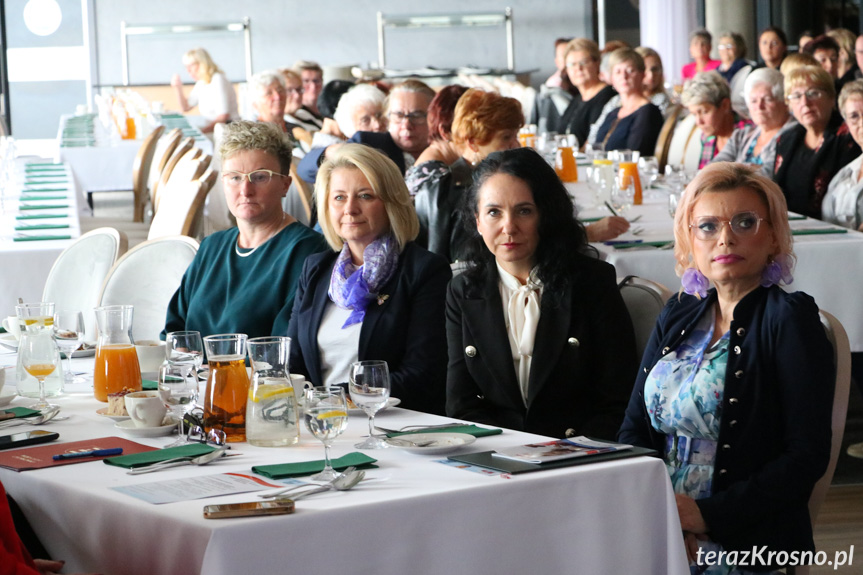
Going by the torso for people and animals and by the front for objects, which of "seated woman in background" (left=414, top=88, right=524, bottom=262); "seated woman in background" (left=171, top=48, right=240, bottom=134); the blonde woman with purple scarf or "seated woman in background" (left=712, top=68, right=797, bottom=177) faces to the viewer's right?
"seated woman in background" (left=414, top=88, right=524, bottom=262)

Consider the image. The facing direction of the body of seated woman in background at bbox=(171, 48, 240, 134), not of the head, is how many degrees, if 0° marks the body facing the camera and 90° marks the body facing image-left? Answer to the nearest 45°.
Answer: approximately 45°

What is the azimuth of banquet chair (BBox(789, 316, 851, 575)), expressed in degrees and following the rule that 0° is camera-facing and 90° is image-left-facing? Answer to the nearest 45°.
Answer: approximately 90°

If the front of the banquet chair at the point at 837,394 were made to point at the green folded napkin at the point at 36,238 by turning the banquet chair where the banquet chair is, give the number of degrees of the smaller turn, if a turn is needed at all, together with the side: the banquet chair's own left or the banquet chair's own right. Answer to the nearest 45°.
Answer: approximately 45° to the banquet chair's own right

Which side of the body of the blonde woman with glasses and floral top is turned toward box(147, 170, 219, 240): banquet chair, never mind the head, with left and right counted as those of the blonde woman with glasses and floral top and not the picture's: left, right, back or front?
right

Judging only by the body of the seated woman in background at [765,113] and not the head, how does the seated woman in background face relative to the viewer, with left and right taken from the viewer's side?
facing the viewer and to the left of the viewer

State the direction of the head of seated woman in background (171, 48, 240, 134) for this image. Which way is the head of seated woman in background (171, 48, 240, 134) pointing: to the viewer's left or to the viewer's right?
to the viewer's left

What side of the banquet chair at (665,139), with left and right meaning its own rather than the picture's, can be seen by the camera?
left

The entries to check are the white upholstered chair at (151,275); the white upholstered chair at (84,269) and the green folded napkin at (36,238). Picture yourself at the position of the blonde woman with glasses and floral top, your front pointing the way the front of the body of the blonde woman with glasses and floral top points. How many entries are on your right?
3

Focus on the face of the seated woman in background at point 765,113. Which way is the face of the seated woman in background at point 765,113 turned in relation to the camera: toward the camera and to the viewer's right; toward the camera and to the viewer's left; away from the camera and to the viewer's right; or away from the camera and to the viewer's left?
toward the camera and to the viewer's left

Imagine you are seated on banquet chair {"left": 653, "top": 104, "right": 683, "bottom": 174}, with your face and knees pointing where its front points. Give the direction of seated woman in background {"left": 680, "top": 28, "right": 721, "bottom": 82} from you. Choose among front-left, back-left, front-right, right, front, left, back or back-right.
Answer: right

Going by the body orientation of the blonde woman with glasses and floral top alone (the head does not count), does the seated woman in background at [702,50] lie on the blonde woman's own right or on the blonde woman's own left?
on the blonde woman's own right
